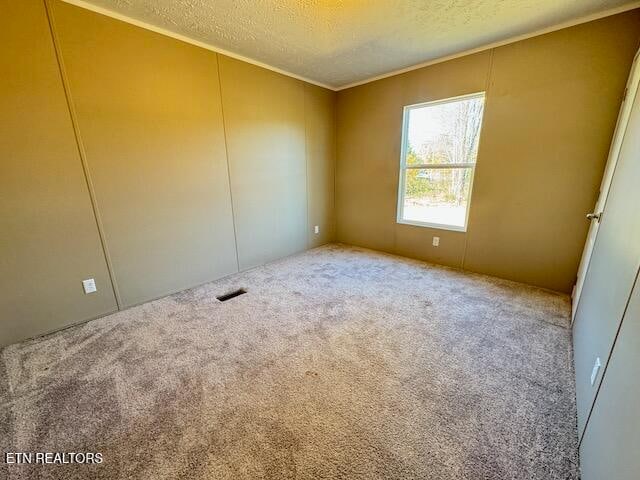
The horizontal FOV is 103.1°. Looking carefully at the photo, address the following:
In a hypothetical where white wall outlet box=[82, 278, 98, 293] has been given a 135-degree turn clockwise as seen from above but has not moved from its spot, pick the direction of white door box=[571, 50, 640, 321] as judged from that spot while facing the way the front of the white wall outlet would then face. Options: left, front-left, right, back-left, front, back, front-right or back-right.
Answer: back

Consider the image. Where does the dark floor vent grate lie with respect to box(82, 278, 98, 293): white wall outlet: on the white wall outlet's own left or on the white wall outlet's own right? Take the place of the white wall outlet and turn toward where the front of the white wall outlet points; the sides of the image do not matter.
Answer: on the white wall outlet's own left

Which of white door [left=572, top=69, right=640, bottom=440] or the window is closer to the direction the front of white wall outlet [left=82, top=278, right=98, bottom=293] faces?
the white door

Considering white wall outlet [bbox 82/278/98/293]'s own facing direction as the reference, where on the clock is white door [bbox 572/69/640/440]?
The white door is roughly at 11 o'clock from the white wall outlet.

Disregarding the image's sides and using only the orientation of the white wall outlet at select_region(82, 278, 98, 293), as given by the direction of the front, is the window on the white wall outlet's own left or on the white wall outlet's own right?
on the white wall outlet's own left
